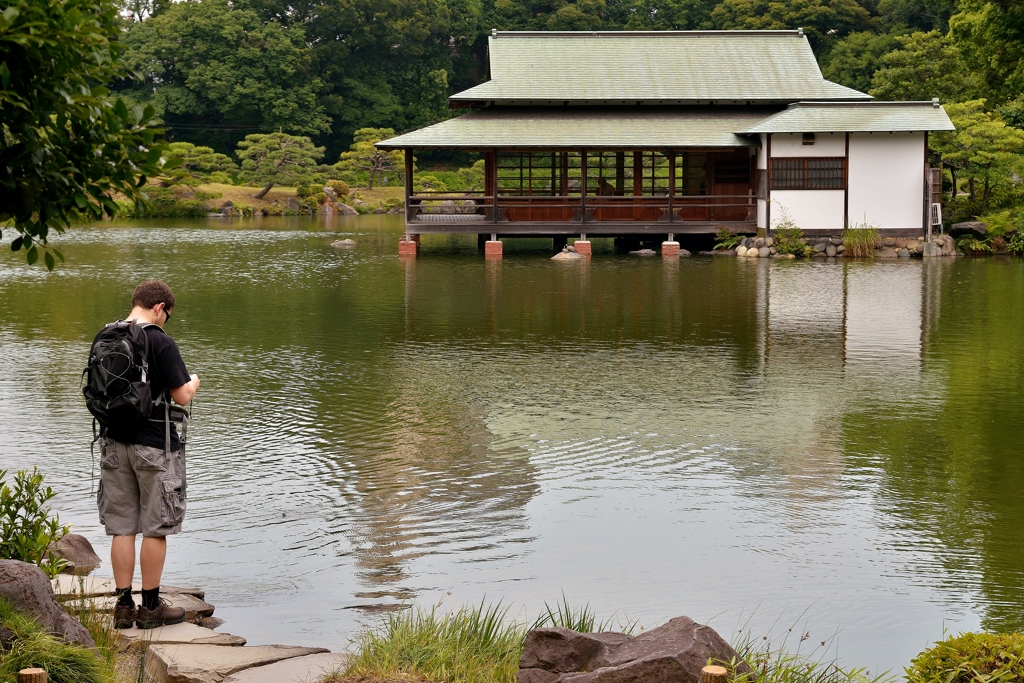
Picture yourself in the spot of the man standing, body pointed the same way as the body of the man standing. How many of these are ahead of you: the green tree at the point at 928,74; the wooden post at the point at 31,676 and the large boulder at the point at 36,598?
1

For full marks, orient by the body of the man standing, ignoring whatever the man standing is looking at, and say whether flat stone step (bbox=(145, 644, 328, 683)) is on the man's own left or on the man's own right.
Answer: on the man's own right

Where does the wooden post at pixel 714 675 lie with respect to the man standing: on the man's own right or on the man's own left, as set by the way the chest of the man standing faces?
on the man's own right

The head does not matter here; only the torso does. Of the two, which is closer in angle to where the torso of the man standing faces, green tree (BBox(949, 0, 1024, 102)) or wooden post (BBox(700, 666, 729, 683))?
the green tree

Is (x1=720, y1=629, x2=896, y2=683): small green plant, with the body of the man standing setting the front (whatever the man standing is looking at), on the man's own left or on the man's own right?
on the man's own right

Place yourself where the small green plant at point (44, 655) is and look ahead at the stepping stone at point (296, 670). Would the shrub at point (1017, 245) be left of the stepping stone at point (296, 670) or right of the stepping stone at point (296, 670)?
left

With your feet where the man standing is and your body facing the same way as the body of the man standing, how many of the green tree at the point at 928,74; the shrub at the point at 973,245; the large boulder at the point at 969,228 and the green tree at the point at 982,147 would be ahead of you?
4

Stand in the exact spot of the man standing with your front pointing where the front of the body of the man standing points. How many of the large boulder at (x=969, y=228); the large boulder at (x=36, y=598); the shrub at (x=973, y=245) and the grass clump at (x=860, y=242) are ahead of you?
3

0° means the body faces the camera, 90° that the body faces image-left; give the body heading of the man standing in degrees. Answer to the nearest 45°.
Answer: approximately 225°
